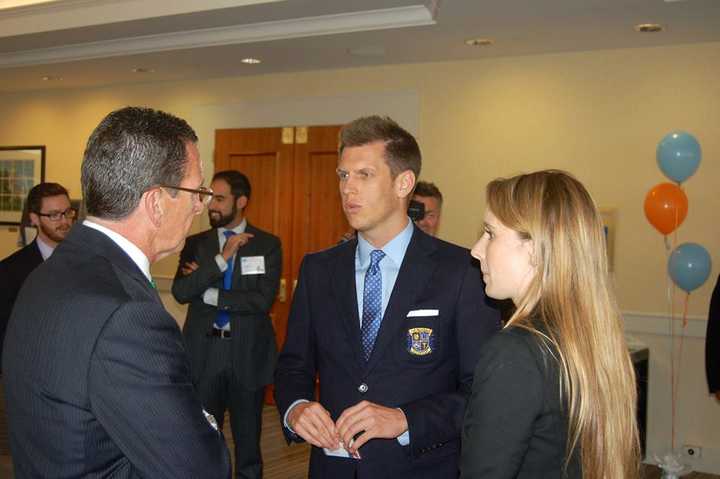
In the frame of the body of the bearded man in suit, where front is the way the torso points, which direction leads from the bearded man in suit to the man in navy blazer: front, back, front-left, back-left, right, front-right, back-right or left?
front-left

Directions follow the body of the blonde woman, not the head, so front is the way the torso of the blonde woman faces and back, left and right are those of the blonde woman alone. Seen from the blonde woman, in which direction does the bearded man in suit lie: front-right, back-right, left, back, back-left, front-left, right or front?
front-right

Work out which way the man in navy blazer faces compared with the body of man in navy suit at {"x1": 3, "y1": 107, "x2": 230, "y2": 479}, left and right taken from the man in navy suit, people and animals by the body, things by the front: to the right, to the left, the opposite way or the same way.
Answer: the opposite way

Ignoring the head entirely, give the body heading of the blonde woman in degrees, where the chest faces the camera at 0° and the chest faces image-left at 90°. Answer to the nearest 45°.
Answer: approximately 90°

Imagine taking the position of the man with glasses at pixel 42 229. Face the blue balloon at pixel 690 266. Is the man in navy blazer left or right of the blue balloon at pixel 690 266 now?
right

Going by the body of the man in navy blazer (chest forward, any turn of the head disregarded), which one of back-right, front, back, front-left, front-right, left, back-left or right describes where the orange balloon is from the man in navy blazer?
back

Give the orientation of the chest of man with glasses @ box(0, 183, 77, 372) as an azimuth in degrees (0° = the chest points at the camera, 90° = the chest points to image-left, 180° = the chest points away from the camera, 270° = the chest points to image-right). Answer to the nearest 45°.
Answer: approximately 315°

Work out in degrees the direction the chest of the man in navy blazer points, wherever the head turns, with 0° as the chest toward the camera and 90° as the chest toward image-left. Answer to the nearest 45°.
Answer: approximately 45°

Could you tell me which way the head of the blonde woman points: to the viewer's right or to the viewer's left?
to the viewer's left
